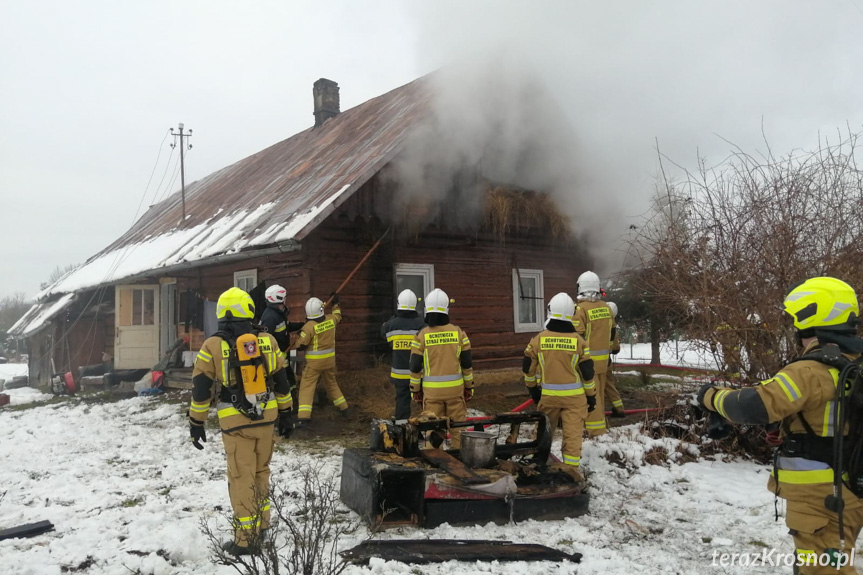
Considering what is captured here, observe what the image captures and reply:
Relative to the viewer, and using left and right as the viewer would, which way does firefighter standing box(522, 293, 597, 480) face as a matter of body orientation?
facing away from the viewer

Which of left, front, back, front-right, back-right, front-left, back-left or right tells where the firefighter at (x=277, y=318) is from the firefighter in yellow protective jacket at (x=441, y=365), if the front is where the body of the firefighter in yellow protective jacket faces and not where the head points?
front-left

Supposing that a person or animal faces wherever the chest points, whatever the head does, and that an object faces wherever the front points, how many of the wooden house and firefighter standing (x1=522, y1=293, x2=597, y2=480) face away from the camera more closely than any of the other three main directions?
1

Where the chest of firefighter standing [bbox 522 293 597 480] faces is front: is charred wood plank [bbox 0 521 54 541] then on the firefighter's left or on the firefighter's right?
on the firefighter's left

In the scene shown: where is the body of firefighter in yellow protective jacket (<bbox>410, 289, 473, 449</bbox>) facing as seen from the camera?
away from the camera

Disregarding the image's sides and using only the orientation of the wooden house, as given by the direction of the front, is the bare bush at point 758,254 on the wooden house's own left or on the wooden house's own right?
on the wooden house's own left

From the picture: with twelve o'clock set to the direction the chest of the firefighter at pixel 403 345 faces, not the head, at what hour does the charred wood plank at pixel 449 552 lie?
The charred wood plank is roughly at 6 o'clock from the firefighter.

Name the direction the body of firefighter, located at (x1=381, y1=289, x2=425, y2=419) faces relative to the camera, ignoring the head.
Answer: away from the camera

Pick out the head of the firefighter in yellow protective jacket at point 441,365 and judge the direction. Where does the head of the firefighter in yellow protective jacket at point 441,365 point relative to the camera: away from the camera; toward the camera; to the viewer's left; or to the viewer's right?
away from the camera

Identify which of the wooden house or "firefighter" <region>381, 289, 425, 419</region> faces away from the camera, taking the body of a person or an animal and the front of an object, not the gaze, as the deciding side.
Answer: the firefighter

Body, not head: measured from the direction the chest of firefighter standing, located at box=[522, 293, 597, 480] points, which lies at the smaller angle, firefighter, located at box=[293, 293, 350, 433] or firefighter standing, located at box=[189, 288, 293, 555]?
the firefighter

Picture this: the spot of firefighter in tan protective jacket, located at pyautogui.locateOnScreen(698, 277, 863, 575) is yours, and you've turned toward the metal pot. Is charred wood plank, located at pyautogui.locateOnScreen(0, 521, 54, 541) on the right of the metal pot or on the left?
left

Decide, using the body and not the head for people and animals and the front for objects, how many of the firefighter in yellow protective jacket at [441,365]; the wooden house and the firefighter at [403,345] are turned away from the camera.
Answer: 2
